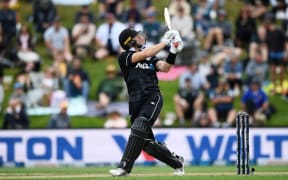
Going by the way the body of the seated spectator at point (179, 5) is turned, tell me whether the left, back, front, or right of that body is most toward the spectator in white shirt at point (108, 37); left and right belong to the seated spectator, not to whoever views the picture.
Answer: right

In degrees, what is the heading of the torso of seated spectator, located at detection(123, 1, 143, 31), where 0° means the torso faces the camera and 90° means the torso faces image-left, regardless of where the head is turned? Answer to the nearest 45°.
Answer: approximately 0°

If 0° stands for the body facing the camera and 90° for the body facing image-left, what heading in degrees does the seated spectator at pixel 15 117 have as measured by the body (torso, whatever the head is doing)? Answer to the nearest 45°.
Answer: approximately 0°

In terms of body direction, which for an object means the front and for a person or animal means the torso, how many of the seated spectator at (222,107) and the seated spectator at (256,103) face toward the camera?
2

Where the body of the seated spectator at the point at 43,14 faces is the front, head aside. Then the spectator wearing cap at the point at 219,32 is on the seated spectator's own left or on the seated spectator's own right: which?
on the seated spectator's own left

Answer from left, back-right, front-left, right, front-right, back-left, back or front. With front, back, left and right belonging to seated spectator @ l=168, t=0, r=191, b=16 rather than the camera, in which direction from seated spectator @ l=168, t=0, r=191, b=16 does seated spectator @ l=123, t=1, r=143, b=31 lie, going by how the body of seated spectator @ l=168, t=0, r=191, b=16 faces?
right

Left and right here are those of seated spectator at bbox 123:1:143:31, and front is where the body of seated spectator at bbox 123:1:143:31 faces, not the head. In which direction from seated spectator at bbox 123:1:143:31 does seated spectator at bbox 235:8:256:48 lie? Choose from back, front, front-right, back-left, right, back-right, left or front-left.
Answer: left
